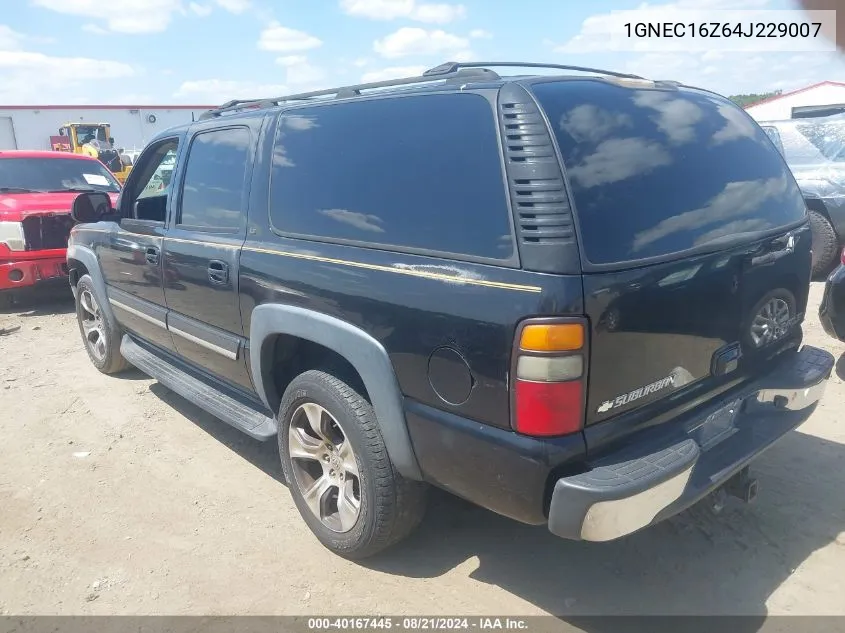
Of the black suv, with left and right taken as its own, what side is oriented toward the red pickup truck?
front

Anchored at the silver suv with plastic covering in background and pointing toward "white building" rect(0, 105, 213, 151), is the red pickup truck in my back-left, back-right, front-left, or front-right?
front-left

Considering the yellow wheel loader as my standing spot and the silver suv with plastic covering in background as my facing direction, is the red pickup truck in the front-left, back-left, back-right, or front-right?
front-right

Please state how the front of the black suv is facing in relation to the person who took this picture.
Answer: facing away from the viewer and to the left of the viewer

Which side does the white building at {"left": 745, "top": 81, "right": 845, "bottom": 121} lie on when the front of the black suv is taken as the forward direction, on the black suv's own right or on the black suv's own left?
on the black suv's own right

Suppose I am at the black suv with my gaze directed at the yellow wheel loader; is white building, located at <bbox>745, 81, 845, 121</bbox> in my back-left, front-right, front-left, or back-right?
front-right

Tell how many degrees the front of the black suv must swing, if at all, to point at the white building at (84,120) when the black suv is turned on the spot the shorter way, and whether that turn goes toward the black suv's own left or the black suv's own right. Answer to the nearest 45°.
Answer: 0° — it already faces it

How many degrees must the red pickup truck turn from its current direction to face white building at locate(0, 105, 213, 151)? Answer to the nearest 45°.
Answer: approximately 135° to its left

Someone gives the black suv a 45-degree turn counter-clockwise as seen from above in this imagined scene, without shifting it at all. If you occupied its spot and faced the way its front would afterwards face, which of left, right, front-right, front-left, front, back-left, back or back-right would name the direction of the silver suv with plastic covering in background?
back-right

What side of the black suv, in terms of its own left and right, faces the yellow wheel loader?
front
